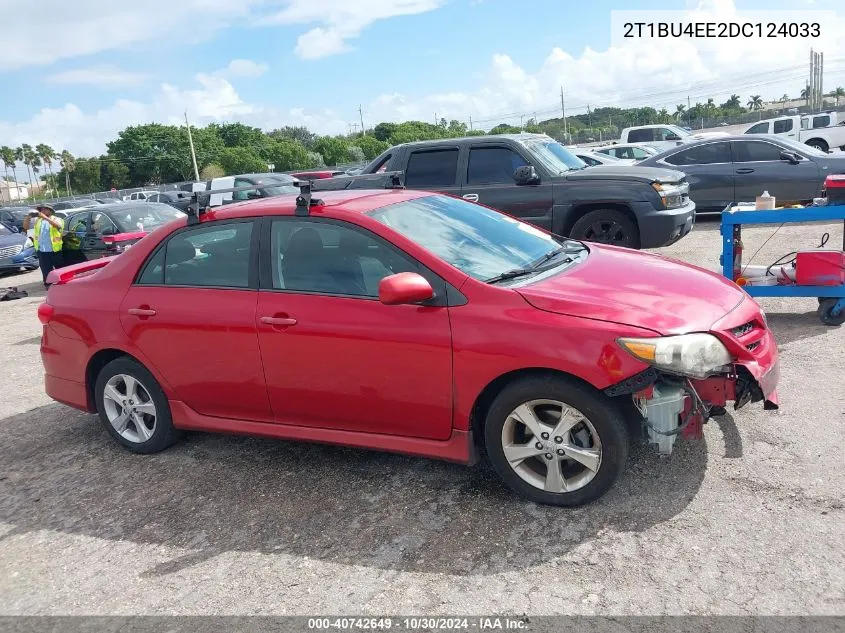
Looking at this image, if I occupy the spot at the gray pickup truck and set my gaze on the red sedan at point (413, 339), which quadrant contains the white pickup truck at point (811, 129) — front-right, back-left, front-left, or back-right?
back-left

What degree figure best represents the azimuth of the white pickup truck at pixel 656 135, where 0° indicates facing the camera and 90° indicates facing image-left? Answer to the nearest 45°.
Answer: approximately 270°

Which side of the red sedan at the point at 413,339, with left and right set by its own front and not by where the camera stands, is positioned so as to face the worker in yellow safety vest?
back

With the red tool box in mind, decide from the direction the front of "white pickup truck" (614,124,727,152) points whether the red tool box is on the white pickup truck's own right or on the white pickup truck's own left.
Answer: on the white pickup truck's own right

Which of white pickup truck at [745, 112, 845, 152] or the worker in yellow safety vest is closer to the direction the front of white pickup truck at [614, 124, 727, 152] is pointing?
the white pickup truck

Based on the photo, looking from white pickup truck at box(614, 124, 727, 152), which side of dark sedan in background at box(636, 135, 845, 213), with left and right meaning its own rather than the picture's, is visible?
left

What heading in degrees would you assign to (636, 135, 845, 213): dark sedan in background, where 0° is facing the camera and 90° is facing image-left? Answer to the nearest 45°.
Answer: approximately 270°

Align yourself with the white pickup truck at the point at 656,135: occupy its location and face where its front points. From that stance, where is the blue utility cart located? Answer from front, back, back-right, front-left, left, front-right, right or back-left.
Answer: right

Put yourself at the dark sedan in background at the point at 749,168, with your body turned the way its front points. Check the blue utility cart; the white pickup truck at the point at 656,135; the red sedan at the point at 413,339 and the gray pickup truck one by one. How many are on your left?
1

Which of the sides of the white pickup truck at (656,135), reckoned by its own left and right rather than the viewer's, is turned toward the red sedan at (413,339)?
right

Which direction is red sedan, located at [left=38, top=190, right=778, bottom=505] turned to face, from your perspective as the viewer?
facing the viewer and to the right of the viewer

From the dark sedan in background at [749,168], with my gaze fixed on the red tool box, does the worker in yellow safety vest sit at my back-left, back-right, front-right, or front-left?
front-right

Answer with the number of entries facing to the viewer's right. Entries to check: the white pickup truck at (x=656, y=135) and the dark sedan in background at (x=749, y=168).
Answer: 2

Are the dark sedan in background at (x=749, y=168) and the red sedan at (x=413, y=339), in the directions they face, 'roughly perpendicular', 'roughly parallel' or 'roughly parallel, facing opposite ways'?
roughly parallel
